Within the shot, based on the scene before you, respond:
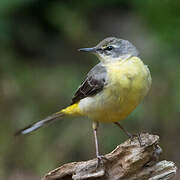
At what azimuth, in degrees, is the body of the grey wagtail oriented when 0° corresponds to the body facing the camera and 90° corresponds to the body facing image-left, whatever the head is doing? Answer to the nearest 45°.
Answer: approximately 315°
